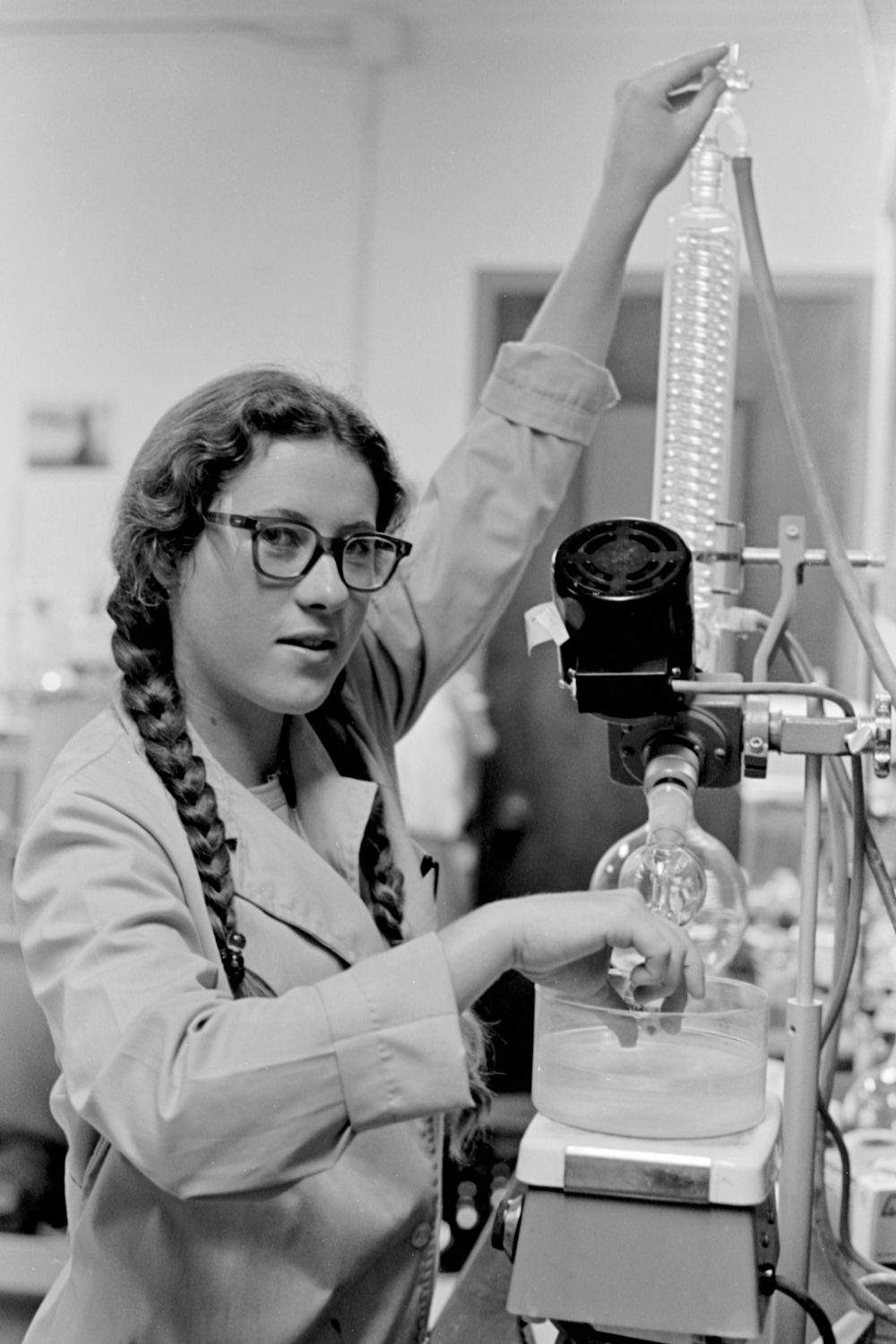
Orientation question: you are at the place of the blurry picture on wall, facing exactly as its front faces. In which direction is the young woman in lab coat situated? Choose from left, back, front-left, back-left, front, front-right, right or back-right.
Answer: front

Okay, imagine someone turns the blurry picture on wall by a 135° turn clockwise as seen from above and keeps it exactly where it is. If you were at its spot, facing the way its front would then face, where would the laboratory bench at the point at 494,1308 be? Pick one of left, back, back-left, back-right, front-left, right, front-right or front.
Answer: back-left

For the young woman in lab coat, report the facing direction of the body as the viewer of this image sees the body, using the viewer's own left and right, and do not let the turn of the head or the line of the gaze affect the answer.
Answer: facing the viewer and to the right of the viewer

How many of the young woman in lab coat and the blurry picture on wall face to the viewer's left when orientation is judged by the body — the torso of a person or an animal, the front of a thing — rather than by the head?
0

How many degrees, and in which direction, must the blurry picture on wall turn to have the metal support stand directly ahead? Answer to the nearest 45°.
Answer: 0° — it already faces it

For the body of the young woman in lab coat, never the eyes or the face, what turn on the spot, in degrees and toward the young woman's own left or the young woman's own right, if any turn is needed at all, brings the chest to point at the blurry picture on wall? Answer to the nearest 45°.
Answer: approximately 135° to the young woman's own left

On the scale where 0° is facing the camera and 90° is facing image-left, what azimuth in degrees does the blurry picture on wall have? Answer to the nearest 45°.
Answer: approximately 0°

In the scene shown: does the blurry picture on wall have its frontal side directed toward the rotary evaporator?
yes
